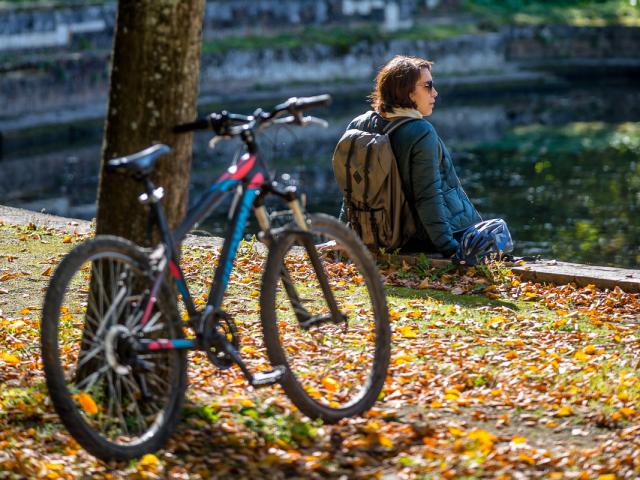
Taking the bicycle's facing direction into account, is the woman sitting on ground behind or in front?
in front

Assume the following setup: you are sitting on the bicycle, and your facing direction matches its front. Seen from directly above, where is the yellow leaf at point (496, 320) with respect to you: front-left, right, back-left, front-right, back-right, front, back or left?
front

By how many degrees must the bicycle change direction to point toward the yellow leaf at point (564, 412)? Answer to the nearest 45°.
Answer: approximately 45° to its right

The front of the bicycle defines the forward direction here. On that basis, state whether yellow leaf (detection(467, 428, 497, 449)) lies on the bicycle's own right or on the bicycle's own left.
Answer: on the bicycle's own right

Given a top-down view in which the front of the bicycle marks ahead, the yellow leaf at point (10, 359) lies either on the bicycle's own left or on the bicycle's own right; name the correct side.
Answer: on the bicycle's own left

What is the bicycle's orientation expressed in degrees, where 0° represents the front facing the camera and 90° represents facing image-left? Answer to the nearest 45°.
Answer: approximately 225°

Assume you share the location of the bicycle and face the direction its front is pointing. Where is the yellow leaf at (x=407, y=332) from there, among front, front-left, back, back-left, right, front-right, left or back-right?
front

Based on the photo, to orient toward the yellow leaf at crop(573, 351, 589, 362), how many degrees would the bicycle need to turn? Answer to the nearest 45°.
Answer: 0° — it already faces it

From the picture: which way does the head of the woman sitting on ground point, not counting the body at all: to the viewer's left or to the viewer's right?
to the viewer's right

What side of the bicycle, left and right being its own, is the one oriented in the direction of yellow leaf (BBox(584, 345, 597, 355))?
front

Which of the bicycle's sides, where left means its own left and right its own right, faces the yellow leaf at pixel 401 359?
front

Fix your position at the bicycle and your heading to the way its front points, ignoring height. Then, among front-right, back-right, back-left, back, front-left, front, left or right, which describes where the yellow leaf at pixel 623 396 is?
front-right
